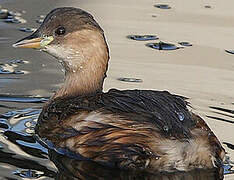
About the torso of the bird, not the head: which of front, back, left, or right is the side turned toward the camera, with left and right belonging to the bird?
left
